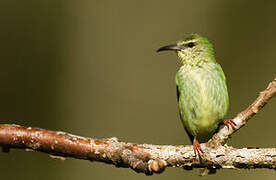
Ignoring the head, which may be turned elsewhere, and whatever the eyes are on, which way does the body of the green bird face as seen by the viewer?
toward the camera
